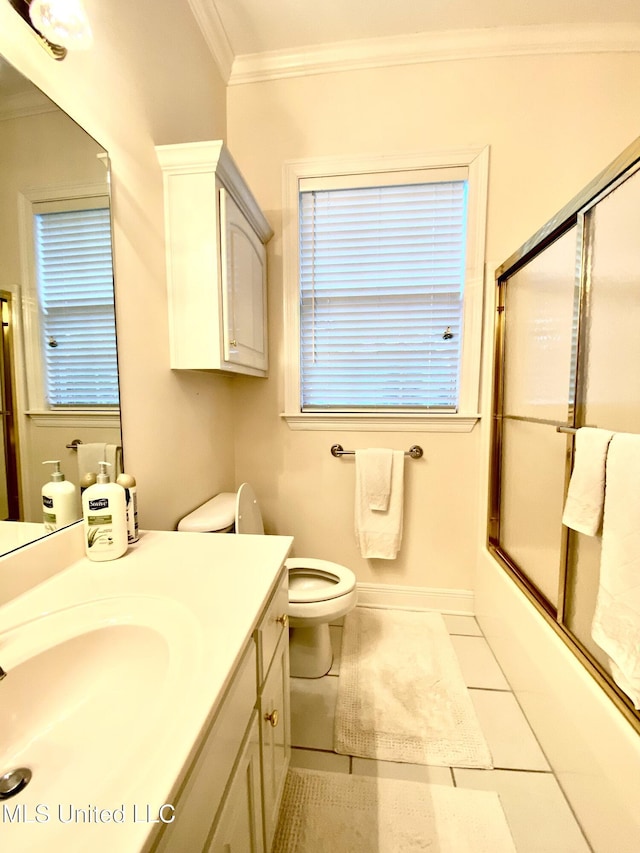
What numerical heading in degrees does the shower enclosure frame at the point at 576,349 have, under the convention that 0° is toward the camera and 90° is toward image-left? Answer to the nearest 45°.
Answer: approximately 45°

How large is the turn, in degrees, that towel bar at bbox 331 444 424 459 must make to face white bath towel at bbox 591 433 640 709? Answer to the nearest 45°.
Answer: approximately 45° to its left

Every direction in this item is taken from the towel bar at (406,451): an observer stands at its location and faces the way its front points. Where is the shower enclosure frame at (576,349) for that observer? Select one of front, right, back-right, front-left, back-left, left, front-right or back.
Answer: front-left

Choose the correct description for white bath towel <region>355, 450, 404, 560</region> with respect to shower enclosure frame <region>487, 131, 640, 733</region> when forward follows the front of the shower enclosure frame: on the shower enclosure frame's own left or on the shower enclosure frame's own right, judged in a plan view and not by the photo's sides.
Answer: on the shower enclosure frame's own right

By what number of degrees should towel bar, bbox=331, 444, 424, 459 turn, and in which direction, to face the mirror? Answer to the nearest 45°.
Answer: approximately 45° to its right

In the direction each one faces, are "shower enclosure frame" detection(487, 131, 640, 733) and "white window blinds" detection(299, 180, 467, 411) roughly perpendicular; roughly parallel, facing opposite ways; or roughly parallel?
roughly perpendicular

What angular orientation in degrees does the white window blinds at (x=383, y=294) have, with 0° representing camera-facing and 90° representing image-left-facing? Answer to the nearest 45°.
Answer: approximately 0°

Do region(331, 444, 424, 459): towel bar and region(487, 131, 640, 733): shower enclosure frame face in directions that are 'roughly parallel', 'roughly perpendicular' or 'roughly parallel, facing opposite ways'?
roughly perpendicular

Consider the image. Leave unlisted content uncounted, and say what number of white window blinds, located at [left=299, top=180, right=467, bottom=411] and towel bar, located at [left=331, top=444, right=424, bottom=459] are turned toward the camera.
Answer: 2
